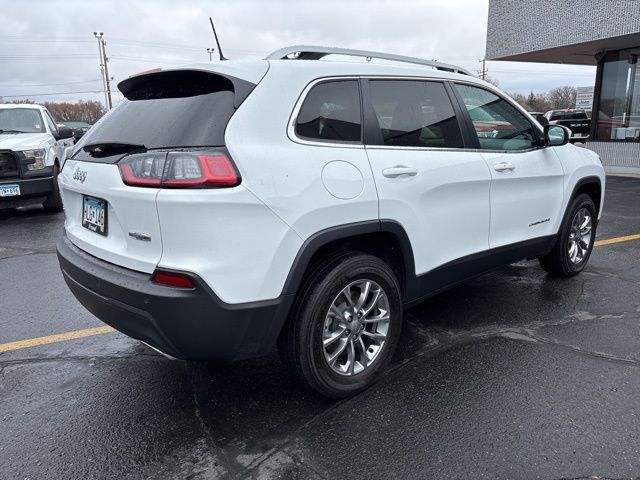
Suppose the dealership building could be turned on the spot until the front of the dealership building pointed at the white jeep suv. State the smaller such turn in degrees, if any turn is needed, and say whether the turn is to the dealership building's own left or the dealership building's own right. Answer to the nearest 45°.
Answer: approximately 45° to the dealership building's own left

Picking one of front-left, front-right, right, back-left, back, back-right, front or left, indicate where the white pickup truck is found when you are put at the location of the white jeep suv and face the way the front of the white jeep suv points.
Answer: left

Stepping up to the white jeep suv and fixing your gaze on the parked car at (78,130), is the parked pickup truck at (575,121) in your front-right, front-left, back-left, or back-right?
front-right

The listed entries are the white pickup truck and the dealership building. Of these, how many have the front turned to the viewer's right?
0

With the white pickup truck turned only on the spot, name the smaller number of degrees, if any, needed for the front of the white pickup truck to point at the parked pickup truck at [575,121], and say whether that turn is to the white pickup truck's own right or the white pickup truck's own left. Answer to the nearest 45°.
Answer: approximately 135° to the white pickup truck's own left

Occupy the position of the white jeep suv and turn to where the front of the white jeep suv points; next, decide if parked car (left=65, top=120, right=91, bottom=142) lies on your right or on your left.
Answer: on your left

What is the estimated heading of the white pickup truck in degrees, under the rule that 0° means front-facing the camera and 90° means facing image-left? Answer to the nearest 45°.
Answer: approximately 45°

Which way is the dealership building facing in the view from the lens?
facing the viewer and to the left of the viewer

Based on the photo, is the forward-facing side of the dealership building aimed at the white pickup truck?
yes

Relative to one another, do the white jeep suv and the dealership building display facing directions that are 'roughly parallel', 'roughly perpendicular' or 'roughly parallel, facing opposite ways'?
roughly parallel, facing opposite ways

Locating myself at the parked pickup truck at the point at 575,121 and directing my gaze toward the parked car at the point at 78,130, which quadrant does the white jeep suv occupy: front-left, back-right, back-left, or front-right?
front-left

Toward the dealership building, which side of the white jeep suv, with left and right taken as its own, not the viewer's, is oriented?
front

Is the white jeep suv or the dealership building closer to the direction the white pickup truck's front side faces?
the white jeep suv

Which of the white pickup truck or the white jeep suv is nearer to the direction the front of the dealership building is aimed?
the white pickup truck
